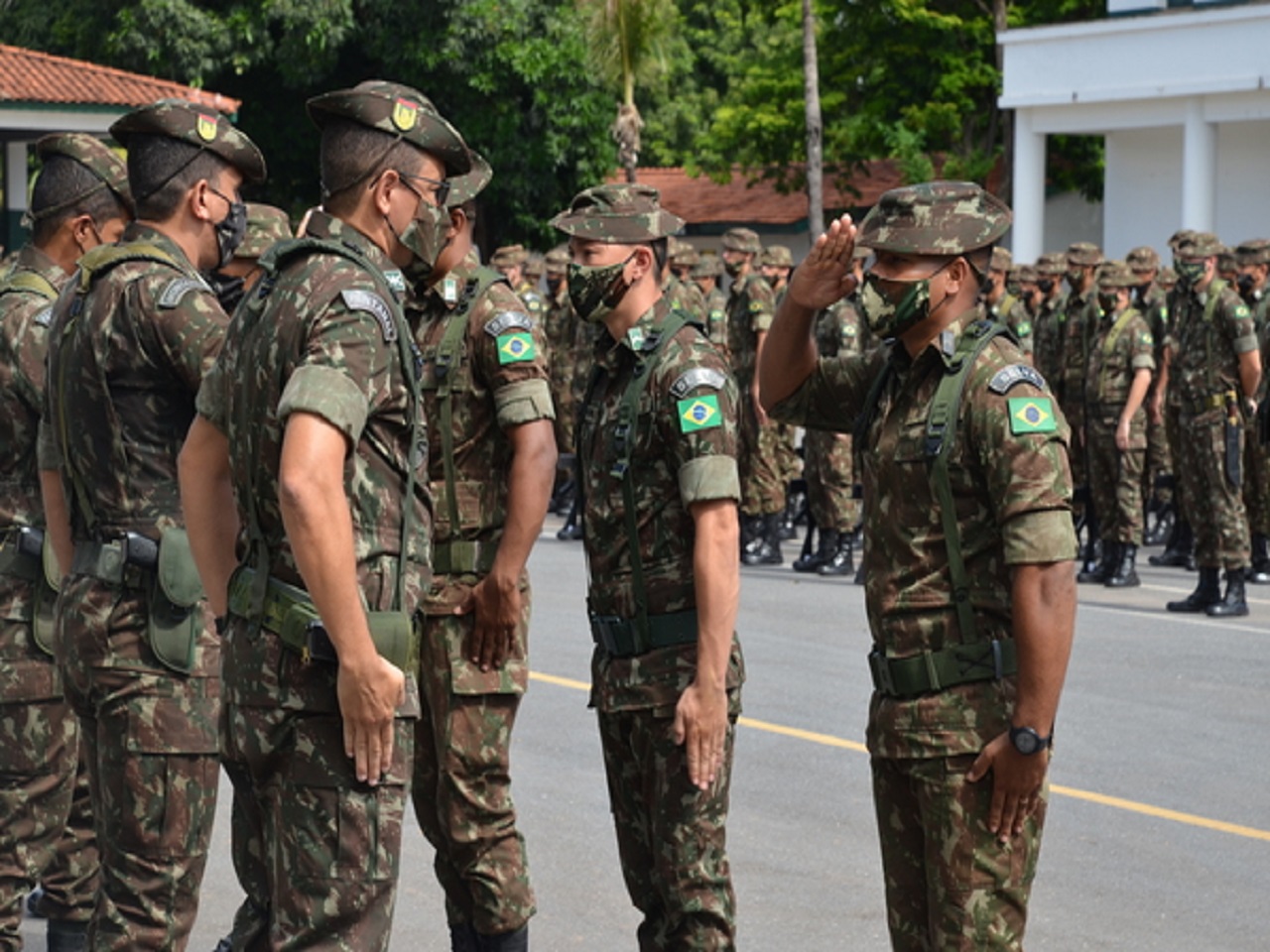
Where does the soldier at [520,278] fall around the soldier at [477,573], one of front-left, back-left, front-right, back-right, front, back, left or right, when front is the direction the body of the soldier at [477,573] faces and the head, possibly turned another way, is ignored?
back-right

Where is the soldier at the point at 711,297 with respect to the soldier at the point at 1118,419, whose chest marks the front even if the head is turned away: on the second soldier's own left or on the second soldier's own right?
on the second soldier's own right

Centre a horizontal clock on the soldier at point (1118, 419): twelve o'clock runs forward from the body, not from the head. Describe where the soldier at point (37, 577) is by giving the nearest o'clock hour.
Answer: the soldier at point (37, 577) is roughly at 11 o'clock from the soldier at point (1118, 419).

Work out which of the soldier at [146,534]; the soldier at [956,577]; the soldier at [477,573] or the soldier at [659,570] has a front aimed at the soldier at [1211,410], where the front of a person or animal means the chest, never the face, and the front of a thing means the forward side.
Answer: the soldier at [146,534]

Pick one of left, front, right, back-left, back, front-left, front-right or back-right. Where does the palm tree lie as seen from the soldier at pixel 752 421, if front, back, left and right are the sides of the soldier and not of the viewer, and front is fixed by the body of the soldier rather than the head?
back-right

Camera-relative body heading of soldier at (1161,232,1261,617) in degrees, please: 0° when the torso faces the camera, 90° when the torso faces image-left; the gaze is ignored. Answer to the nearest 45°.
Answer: approximately 45°

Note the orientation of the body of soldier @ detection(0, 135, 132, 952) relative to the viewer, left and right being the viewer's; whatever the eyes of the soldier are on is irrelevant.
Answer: facing away from the viewer and to the right of the viewer

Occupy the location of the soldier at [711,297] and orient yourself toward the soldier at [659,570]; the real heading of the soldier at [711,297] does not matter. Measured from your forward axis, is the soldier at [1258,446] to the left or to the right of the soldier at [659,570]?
left

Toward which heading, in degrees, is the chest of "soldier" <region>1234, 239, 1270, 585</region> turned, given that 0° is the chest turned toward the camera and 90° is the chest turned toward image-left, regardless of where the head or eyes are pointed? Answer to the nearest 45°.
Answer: approximately 45°

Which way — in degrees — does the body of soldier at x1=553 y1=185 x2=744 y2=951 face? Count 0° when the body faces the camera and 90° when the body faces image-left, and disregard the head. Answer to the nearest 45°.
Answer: approximately 45°

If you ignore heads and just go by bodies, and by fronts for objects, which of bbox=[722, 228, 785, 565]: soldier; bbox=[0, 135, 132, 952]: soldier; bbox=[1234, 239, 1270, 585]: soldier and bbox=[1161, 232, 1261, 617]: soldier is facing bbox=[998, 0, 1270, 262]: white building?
bbox=[0, 135, 132, 952]: soldier
